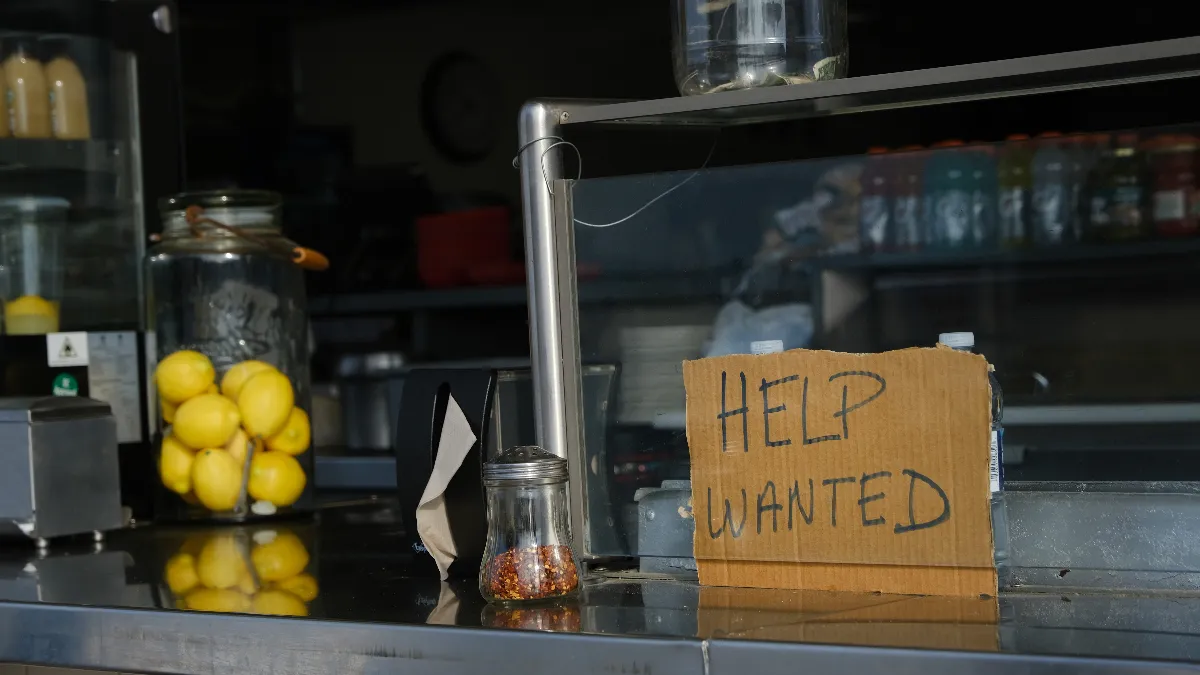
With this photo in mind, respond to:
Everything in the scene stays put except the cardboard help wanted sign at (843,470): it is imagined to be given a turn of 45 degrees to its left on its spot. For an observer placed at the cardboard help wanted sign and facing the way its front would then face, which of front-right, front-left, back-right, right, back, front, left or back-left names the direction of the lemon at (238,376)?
back

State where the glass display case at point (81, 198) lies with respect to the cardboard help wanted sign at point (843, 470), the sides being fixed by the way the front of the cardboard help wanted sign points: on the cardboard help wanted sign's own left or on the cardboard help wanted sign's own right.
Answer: on the cardboard help wanted sign's own right

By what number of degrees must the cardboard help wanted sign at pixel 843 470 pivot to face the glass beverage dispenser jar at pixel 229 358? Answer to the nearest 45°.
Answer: approximately 135° to its right

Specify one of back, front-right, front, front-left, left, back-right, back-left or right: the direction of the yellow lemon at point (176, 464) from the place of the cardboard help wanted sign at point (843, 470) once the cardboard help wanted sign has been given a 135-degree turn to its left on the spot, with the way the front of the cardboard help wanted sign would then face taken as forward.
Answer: left

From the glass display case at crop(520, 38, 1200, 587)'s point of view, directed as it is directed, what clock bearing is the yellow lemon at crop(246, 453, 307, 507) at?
The yellow lemon is roughly at 4 o'clock from the glass display case.

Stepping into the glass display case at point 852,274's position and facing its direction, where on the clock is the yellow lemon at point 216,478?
The yellow lemon is roughly at 4 o'clock from the glass display case.

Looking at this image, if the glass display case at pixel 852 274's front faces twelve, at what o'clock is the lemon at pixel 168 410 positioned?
The lemon is roughly at 4 o'clock from the glass display case.

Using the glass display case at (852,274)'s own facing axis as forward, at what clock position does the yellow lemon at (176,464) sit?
The yellow lemon is roughly at 4 o'clock from the glass display case.

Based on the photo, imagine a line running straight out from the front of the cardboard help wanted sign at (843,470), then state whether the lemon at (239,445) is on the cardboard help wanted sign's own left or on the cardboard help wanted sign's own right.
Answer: on the cardboard help wanted sign's own right
